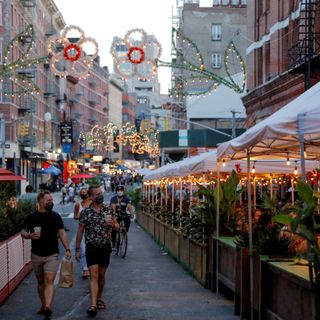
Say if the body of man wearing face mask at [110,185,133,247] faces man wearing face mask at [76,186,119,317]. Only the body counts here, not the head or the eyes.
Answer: yes

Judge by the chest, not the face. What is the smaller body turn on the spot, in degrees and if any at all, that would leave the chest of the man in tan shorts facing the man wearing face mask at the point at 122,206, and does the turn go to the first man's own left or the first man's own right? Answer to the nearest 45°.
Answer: approximately 180°

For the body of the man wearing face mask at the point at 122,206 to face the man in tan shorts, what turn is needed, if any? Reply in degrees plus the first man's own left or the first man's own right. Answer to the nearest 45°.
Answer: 0° — they already face them

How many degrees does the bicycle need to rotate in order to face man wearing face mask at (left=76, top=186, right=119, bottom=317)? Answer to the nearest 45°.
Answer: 0° — it already faces them

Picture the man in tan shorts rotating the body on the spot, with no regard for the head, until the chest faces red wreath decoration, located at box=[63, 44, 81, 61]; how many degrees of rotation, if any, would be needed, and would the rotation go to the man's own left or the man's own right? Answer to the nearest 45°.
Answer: approximately 180°
